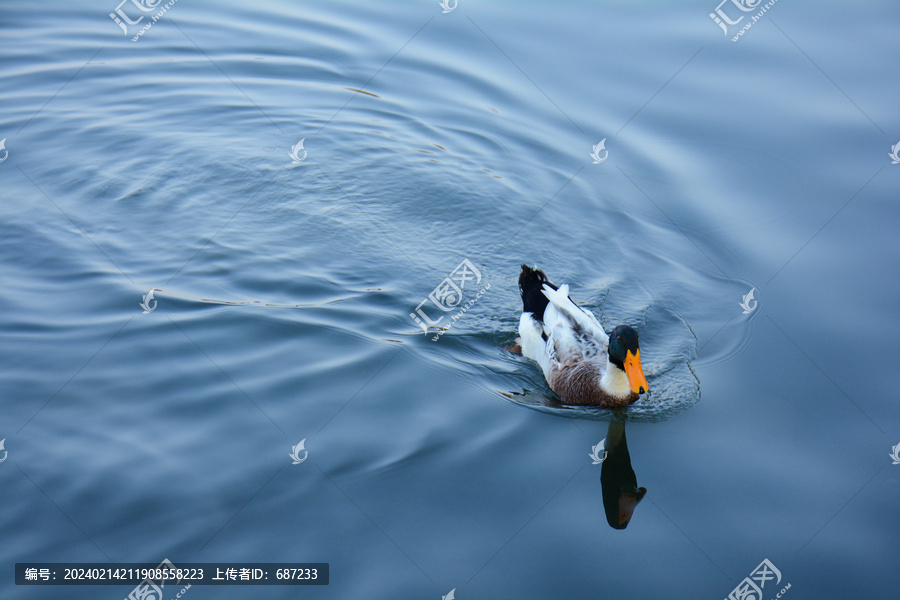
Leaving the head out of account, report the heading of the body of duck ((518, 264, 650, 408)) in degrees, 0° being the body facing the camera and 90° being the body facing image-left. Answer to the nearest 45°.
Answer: approximately 315°
